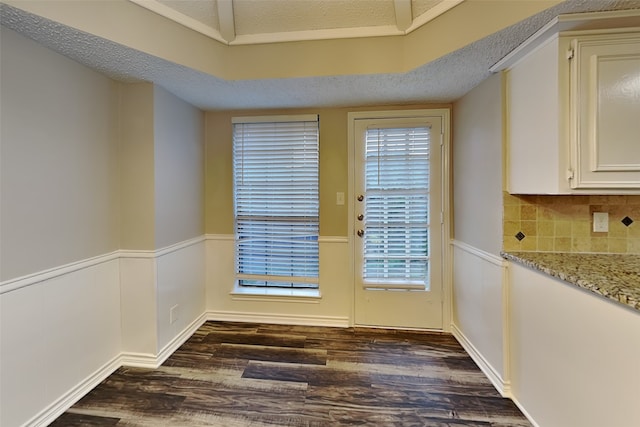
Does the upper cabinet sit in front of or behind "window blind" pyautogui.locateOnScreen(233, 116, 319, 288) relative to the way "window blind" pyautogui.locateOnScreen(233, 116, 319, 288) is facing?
in front

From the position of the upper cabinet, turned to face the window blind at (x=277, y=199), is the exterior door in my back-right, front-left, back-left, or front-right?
front-right

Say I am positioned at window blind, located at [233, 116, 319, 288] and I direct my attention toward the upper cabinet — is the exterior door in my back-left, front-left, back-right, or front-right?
front-left

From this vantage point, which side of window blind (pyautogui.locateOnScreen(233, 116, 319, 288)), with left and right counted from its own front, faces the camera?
front

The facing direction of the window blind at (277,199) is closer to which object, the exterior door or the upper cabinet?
the upper cabinet

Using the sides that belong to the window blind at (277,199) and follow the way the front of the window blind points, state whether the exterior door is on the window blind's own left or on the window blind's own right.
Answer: on the window blind's own left

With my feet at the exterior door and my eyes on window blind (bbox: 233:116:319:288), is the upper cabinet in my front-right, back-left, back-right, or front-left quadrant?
back-left

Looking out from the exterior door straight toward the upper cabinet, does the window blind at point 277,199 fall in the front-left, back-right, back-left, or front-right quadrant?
back-right
